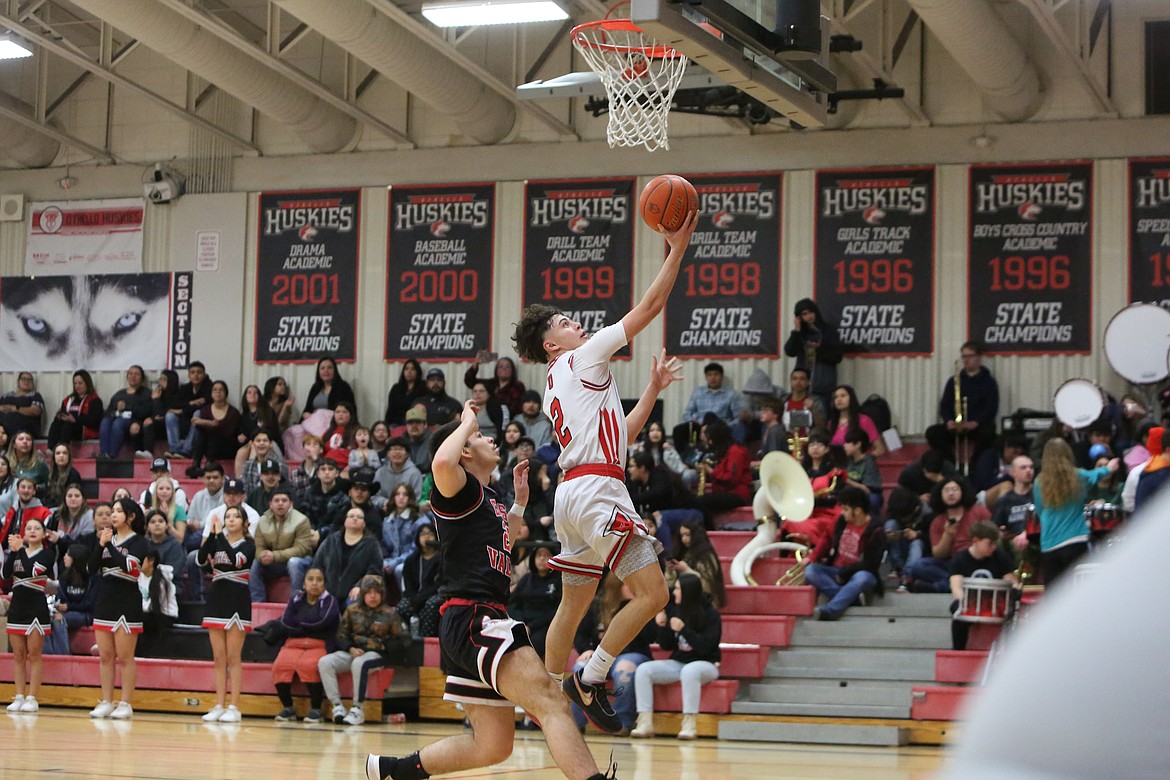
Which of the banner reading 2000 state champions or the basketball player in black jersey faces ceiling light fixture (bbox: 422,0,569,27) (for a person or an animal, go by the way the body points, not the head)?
the banner reading 2000 state champions

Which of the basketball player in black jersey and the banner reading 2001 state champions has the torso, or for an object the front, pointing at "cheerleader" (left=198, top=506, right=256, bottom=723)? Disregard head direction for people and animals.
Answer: the banner reading 2001 state champions

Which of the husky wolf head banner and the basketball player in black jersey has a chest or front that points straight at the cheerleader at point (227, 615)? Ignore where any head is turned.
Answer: the husky wolf head banner

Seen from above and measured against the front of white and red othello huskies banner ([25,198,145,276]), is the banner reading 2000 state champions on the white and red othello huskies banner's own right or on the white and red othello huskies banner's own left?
on the white and red othello huskies banner's own left

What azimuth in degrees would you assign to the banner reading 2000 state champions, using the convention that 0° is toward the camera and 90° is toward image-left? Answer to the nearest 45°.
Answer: approximately 0°

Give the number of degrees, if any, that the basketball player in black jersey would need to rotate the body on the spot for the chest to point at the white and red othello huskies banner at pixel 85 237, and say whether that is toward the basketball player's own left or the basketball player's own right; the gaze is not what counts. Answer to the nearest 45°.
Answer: approximately 90° to the basketball player's own left

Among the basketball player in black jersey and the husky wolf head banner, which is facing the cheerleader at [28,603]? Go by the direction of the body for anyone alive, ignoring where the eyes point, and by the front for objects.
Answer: the husky wolf head banner

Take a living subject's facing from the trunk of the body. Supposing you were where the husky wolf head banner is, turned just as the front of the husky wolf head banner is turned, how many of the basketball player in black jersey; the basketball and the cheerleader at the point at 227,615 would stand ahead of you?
3

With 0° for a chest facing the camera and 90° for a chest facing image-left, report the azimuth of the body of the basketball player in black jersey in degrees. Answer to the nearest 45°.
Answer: approximately 270°

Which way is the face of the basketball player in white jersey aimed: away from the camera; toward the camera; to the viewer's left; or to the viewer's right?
to the viewer's right
